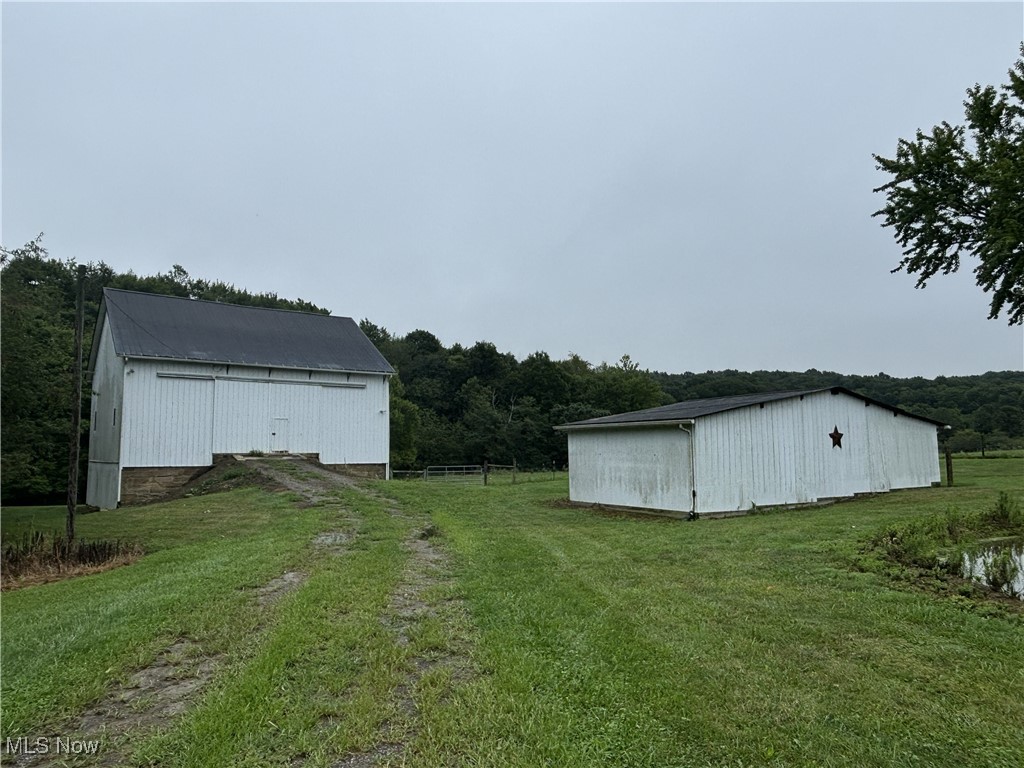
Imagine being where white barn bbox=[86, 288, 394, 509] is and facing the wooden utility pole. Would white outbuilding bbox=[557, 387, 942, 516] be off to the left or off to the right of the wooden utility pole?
left

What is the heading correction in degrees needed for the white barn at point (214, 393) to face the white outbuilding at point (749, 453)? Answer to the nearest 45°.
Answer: approximately 45° to its left

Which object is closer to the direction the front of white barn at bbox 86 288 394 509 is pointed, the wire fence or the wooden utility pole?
the wooden utility pole

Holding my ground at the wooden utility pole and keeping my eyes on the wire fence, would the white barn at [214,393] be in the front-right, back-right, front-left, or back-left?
front-left

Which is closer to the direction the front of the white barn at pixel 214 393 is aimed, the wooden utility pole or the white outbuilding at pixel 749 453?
the wooden utility pole

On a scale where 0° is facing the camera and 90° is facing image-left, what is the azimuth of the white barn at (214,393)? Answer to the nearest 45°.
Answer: approximately 0°

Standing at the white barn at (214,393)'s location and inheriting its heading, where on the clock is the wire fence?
The wire fence is roughly at 8 o'clock from the white barn.

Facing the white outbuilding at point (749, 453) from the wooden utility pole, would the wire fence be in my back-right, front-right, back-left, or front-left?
front-left

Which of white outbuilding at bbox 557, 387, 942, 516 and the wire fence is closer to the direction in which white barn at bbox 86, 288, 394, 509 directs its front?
the white outbuilding

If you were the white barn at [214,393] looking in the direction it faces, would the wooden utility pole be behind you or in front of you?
in front
